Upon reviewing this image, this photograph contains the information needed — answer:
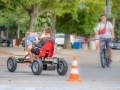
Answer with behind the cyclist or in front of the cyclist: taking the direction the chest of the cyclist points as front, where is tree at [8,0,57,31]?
behind

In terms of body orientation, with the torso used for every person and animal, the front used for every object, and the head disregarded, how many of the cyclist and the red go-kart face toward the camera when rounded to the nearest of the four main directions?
1

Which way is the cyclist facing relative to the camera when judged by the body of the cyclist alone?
toward the camera

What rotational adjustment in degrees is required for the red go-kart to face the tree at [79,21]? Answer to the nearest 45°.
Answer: approximately 45° to its right

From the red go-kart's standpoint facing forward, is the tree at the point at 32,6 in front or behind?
in front

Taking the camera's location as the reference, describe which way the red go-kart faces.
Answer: facing away from the viewer and to the left of the viewer

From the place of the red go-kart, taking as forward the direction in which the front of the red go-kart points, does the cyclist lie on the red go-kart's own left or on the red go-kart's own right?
on the red go-kart's own right

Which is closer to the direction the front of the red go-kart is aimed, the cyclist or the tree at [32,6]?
the tree
